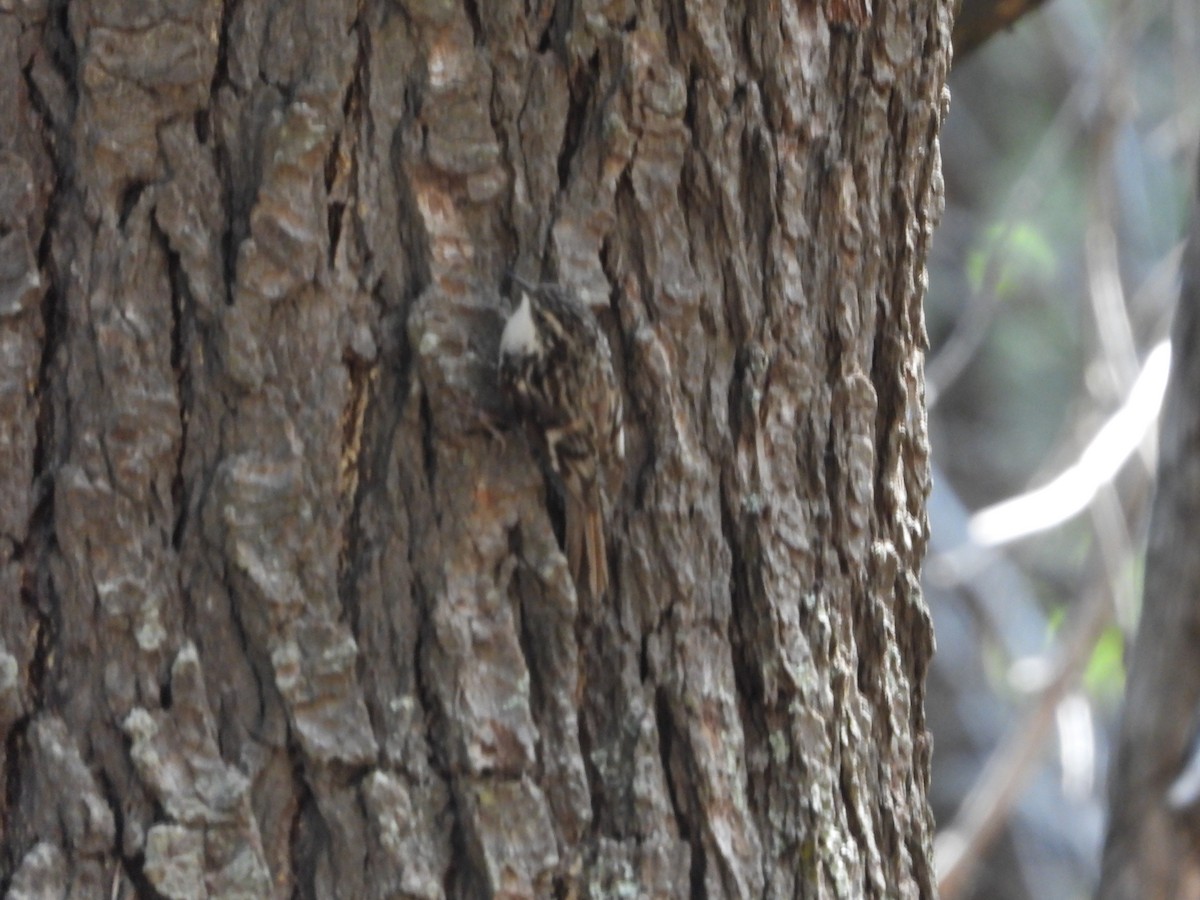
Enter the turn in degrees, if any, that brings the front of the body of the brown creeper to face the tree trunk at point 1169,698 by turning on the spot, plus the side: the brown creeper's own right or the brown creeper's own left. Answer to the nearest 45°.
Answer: approximately 90° to the brown creeper's own right

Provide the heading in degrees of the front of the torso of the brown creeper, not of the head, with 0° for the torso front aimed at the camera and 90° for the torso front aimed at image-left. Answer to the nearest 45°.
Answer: approximately 135°
